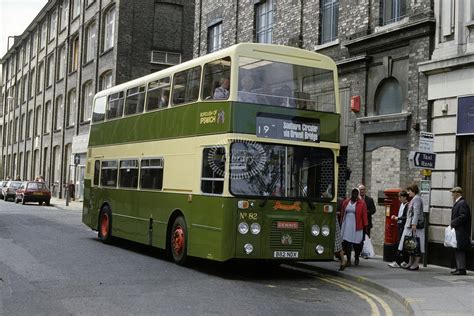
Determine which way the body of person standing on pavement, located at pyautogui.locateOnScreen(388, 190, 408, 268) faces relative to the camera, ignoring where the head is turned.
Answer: to the viewer's left

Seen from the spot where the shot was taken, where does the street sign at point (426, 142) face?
facing the viewer

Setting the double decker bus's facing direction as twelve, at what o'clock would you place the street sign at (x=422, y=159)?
The street sign is roughly at 10 o'clock from the double decker bus.

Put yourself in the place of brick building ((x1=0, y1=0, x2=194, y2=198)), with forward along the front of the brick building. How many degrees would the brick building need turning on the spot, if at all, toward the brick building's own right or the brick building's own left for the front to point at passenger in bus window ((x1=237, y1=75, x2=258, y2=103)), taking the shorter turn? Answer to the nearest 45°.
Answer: approximately 45° to the brick building's own left

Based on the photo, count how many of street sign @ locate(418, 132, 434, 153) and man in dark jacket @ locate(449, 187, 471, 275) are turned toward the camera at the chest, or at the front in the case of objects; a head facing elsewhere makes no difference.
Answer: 1

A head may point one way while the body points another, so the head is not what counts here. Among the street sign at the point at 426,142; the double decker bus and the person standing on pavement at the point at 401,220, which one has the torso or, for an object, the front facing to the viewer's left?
the person standing on pavement

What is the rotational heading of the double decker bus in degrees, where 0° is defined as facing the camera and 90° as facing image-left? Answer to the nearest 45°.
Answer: approximately 315°

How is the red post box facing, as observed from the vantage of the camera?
facing the viewer and to the left of the viewer

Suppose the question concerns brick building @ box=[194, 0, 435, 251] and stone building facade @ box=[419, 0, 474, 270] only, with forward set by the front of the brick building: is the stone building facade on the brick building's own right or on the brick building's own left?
on the brick building's own left

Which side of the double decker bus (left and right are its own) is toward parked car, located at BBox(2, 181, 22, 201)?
back

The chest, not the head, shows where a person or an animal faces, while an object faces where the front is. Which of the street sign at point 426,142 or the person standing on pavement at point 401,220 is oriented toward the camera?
the street sign
